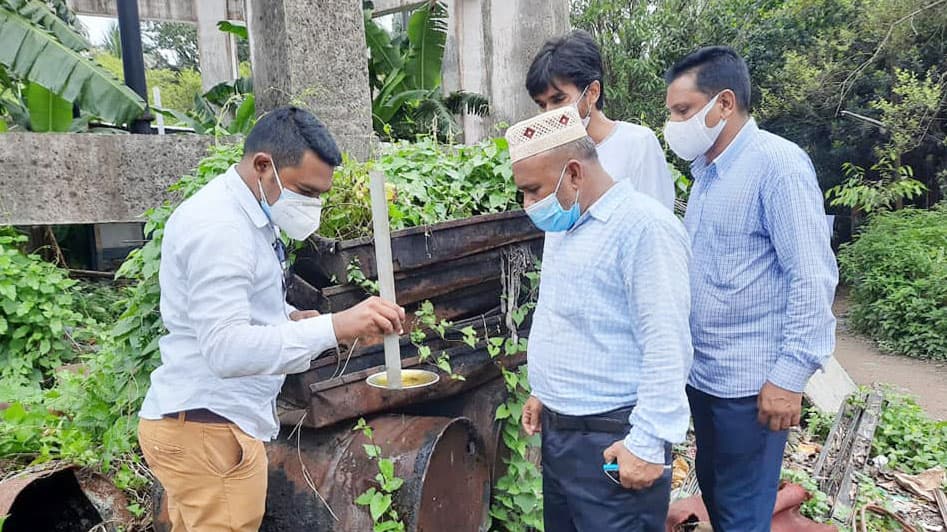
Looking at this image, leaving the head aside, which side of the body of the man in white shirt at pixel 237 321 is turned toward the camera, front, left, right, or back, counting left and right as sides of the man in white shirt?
right

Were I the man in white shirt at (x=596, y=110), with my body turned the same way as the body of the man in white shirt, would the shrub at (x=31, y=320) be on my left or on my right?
on my right

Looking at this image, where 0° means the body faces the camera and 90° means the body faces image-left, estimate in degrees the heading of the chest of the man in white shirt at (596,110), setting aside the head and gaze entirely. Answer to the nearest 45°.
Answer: approximately 45°

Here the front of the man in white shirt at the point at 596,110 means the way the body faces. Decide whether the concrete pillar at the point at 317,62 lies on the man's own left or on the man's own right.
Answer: on the man's own right

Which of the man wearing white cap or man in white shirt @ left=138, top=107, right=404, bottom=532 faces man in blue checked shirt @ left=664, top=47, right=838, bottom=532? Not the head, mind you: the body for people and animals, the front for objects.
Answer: the man in white shirt

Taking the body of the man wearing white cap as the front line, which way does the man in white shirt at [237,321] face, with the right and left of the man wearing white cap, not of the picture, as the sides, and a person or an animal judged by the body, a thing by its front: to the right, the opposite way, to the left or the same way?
the opposite way

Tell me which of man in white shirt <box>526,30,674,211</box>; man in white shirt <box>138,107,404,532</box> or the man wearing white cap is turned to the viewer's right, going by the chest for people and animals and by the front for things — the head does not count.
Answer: man in white shirt <box>138,107,404,532</box>

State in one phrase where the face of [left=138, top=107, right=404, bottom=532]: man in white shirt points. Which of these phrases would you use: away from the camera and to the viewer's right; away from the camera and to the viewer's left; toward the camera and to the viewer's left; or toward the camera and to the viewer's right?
toward the camera and to the viewer's right

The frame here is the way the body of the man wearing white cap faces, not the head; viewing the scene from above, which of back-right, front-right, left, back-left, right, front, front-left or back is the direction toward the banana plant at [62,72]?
right
